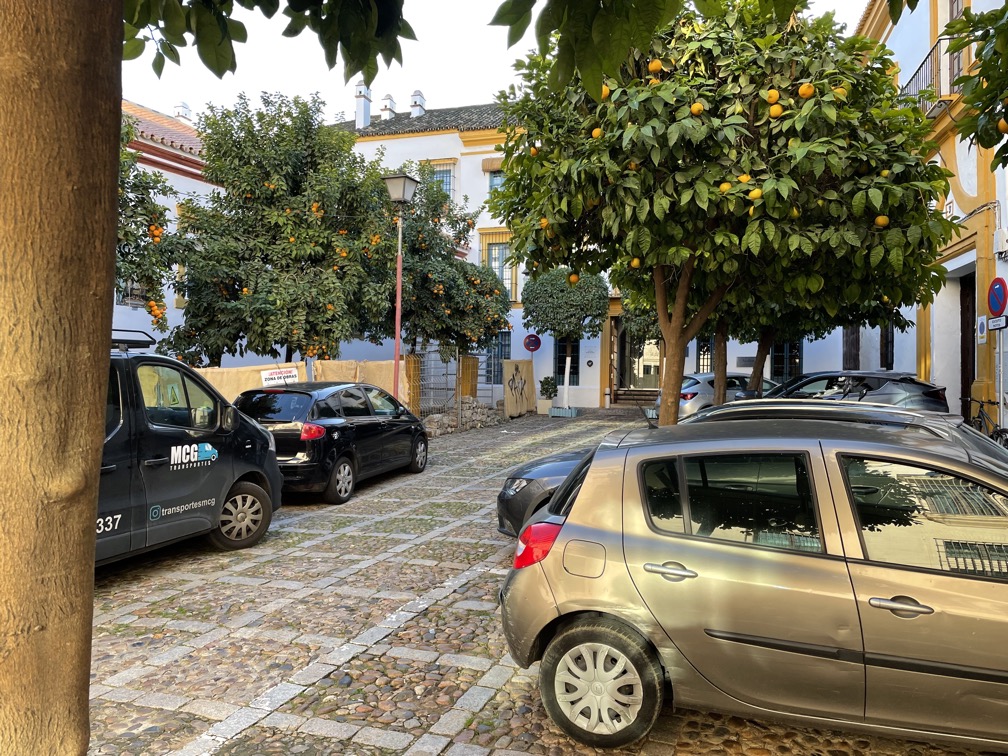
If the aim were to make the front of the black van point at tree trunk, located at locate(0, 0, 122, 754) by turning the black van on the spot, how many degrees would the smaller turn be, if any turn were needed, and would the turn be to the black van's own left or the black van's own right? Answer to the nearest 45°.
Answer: approximately 135° to the black van's own right

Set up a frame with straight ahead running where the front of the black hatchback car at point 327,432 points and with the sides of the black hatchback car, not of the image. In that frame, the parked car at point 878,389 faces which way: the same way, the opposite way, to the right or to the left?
to the left

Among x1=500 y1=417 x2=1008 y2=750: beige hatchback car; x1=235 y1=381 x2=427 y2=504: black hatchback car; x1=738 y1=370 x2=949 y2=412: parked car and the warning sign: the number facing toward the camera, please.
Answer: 1

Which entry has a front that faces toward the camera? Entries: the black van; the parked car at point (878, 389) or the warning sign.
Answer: the warning sign

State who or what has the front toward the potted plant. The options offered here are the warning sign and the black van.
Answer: the black van

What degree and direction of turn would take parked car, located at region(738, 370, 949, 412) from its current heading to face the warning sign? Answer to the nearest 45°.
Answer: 0° — it already faces it

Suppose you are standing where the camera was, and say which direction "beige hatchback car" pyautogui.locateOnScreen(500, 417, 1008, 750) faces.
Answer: facing to the right of the viewer

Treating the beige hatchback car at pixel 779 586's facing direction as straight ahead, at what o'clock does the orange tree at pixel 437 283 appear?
The orange tree is roughly at 8 o'clock from the beige hatchback car.

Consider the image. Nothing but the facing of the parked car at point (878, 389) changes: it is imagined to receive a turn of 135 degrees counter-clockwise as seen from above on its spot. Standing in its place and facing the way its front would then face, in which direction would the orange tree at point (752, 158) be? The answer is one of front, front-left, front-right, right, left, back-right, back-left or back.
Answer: front-right

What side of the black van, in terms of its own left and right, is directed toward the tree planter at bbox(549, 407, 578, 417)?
front

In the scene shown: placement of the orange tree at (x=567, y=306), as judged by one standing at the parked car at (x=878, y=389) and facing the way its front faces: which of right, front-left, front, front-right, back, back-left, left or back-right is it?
front-right

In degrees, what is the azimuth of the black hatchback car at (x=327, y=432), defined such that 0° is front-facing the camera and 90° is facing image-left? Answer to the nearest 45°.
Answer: approximately 225°

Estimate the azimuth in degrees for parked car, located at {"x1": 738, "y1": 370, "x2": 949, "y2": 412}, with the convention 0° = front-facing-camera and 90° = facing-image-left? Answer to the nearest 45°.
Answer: approximately 90°

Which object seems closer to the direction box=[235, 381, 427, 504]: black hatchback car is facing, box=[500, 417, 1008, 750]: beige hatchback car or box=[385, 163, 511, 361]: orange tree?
the orange tree

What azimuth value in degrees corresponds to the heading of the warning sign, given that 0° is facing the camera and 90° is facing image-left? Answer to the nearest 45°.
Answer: approximately 0°

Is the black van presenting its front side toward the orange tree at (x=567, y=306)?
yes

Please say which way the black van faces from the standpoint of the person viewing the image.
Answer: facing away from the viewer and to the right of the viewer
